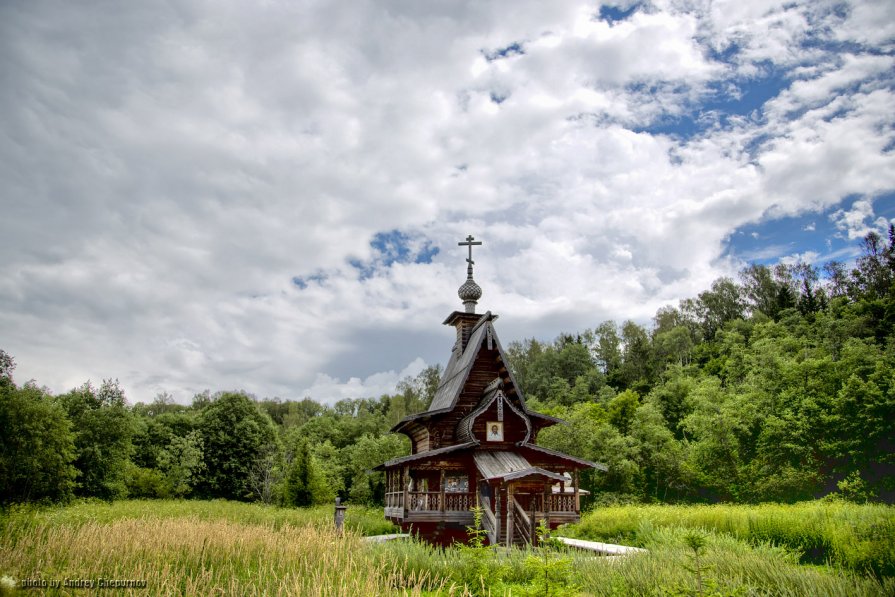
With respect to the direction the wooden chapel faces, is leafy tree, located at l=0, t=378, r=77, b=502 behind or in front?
behind

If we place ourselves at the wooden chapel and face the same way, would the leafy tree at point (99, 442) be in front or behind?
behind

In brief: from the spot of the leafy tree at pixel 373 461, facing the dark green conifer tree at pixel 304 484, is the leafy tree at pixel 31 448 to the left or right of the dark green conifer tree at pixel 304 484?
right

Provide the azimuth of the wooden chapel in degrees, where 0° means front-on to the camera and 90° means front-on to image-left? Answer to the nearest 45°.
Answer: approximately 315°

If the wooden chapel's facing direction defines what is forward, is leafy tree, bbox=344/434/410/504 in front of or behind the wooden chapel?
behind

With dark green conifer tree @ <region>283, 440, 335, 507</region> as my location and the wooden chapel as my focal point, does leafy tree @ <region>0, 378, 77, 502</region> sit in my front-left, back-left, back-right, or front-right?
back-right
